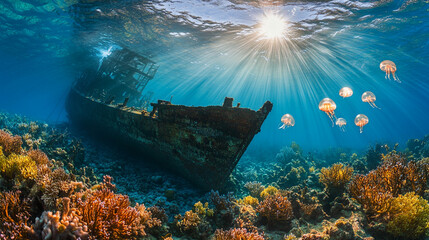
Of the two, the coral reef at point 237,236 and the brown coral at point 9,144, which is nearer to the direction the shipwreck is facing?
the coral reef

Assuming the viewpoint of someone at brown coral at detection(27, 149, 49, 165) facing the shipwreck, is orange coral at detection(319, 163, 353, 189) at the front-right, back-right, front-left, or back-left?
front-right

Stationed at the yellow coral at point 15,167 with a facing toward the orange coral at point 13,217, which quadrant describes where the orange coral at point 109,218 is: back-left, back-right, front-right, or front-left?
front-left

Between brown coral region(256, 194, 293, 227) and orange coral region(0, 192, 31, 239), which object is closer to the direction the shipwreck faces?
the brown coral

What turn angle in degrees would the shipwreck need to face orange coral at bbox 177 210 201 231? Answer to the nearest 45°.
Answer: approximately 45° to its right

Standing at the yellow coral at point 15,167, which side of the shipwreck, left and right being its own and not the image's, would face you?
right

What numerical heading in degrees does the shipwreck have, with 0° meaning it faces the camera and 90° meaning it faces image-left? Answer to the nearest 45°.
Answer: approximately 315°

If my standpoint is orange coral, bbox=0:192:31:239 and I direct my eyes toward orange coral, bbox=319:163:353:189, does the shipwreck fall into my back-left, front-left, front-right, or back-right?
front-left

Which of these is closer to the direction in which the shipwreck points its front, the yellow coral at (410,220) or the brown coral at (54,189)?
the yellow coral

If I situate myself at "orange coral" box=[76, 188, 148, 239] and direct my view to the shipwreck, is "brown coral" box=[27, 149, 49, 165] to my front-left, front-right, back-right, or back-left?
front-left

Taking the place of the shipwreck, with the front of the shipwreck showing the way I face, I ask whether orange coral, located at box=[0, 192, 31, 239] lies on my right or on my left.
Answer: on my right
